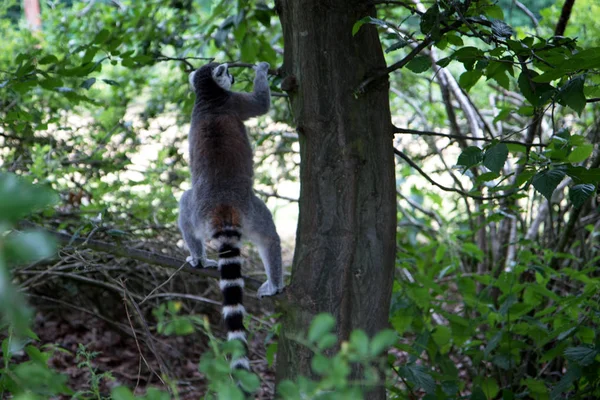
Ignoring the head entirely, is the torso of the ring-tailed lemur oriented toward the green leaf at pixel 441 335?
no

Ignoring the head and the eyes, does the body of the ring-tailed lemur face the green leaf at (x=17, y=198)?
no

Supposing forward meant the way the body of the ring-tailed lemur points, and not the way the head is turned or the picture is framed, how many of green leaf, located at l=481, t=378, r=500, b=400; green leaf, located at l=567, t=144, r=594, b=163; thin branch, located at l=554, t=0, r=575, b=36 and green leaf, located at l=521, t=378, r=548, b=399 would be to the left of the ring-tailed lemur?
0

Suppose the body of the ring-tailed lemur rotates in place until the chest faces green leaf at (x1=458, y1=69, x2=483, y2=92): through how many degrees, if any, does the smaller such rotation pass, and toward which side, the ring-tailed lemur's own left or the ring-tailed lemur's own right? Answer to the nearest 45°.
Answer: approximately 135° to the ring-tailed lemur's own right

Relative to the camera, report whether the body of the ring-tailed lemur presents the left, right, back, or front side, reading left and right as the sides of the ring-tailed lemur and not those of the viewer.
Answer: back

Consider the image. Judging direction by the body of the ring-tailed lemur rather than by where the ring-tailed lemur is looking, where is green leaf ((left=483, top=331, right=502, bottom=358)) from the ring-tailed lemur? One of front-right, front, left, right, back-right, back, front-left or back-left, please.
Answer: right

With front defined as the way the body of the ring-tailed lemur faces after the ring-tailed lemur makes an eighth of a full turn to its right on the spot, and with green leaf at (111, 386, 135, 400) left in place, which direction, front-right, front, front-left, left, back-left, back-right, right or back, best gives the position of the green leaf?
back-right

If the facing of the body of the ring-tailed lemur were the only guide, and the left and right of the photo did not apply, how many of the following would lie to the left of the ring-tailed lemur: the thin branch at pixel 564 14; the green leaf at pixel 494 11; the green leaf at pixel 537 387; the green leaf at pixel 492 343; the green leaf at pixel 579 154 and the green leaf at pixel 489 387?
0

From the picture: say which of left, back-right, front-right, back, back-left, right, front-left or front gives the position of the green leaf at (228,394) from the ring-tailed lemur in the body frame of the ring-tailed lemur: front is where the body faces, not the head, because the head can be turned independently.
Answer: back

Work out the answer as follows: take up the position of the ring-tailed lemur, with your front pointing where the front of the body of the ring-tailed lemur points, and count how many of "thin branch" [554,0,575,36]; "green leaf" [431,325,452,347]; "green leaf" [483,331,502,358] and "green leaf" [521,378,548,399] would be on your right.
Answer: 4

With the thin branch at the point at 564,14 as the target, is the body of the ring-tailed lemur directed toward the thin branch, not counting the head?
no
